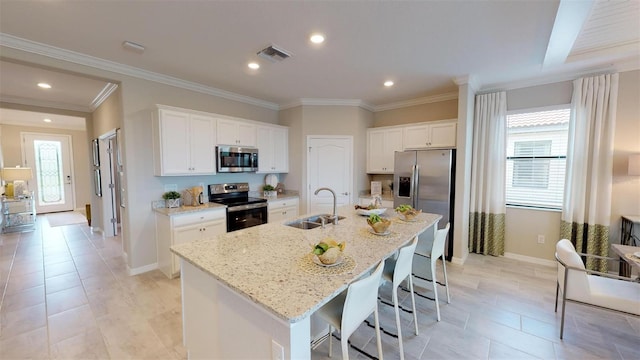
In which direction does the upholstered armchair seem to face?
to the viewer's right

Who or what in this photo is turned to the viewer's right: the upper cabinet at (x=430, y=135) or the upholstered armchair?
the upholstered armchair

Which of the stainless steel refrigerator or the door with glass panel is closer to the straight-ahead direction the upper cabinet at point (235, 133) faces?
the stainless steel refrigerator

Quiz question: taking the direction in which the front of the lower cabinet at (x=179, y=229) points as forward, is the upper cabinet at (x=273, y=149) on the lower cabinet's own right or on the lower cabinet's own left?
on the lower cabinet's own left

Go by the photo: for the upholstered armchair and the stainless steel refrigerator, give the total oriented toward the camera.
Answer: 1

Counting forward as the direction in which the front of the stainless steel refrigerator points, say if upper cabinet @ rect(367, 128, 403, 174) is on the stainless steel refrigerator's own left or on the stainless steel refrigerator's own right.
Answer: on the stainless steel refrigerator's own right
